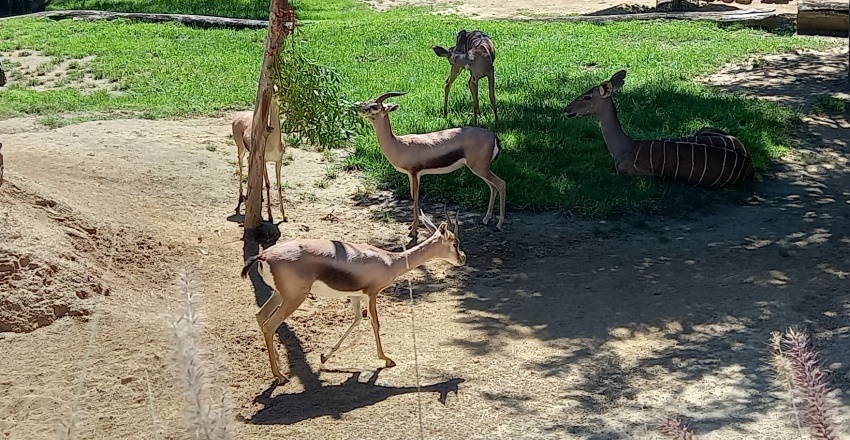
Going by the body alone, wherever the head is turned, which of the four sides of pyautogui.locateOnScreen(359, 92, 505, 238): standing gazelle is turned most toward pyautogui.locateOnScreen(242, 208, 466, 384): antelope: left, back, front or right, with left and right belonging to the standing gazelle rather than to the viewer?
left

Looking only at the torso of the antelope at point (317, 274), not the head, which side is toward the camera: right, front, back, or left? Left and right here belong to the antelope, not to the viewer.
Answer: right

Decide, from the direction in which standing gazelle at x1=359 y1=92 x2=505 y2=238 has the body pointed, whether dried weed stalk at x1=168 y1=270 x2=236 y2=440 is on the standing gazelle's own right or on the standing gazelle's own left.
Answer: on the standing gazelle's own left

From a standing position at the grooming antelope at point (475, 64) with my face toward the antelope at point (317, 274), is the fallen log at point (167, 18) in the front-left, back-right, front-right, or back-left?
back-right

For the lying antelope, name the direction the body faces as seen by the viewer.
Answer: to the viewer's left

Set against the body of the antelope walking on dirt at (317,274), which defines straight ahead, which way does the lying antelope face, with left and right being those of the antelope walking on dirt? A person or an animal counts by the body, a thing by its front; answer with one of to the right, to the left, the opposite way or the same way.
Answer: the opposite way

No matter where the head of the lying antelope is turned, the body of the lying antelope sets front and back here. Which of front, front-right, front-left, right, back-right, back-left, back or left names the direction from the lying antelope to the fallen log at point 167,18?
front-right

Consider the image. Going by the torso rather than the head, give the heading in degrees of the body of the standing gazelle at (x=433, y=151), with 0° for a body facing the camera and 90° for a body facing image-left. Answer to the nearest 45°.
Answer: approximately 90°

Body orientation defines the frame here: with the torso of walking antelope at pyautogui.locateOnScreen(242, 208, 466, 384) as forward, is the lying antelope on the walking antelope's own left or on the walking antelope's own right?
on the walking antelope's own left

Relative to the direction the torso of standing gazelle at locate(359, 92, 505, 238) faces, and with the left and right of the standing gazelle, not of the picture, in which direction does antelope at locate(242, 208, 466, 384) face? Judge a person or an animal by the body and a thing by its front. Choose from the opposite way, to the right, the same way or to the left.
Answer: the opposite way

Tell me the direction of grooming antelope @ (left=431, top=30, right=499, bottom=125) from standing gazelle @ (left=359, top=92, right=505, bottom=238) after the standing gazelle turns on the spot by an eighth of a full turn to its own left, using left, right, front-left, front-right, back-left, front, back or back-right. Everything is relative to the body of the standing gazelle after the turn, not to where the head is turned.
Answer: back-right

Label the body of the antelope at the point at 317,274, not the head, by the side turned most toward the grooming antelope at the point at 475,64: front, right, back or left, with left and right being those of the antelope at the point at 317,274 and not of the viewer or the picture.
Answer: left

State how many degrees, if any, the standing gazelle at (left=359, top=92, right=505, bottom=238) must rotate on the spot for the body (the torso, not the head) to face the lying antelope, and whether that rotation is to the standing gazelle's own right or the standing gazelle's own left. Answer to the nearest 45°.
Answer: approximately 135° to the standing gazelle's own right

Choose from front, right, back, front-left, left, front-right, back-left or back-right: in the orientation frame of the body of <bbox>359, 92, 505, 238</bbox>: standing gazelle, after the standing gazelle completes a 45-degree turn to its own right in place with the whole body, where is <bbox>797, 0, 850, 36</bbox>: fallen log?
right
